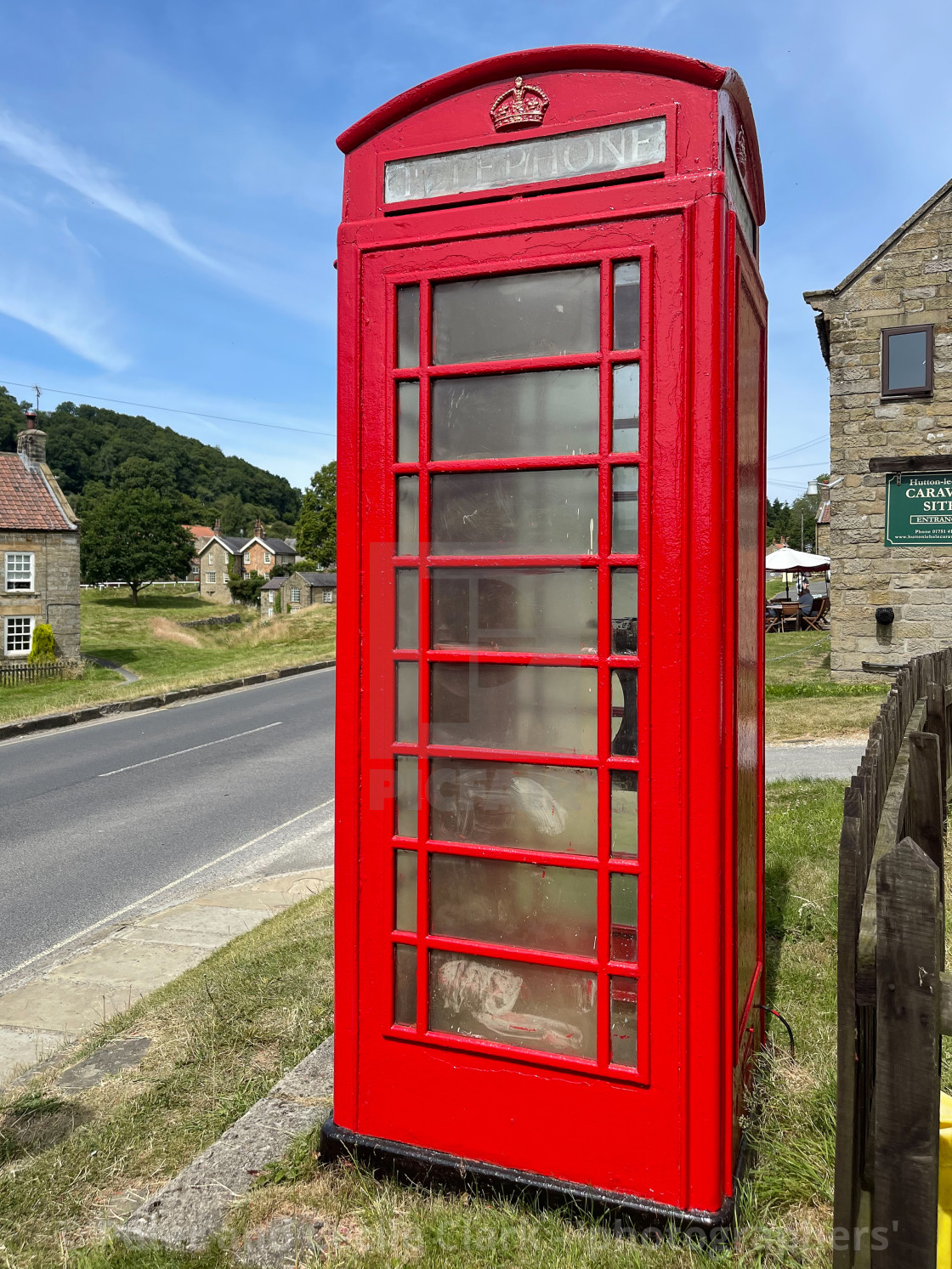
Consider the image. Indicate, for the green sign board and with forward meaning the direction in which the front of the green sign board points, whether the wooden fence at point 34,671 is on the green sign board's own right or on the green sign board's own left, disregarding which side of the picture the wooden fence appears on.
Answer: on the green sign board's own right

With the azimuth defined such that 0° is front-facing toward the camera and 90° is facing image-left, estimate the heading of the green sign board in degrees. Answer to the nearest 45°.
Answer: approximately 0°

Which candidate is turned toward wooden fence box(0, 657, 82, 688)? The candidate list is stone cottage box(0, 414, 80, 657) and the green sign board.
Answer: the stone cottage

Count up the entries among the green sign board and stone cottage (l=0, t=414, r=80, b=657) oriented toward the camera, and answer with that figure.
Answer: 2

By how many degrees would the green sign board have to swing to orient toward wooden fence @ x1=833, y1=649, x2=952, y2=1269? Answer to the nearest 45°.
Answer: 0° — it already faces it

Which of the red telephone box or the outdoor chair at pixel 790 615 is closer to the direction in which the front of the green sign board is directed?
the red telephone box
